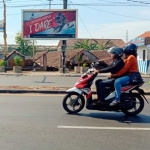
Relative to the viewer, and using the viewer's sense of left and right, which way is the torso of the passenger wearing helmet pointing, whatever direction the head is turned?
facing to the left of the viewer

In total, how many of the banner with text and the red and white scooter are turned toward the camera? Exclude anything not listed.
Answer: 1

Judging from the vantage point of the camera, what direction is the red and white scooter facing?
facing to the left of the viewer

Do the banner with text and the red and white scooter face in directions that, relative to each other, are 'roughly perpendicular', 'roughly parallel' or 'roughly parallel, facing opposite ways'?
roughly perpendicular

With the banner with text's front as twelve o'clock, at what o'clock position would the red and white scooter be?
The red and white scooter is roughly at 12 o'clock from the banner with text.

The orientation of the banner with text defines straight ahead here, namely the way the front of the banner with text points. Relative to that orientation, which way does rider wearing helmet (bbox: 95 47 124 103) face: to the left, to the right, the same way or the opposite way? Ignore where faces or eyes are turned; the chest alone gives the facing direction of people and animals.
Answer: to the right

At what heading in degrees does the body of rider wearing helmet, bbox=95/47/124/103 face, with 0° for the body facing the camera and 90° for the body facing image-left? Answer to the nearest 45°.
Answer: approximately 90°

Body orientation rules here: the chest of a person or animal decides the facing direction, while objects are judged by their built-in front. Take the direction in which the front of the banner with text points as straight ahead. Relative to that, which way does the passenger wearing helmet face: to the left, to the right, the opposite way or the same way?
to the right

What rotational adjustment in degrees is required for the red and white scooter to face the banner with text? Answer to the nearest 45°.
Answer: approximately 90° to its right
